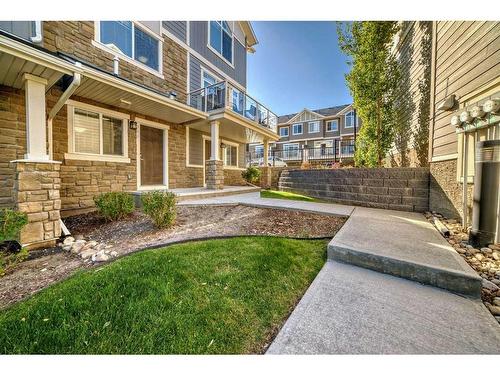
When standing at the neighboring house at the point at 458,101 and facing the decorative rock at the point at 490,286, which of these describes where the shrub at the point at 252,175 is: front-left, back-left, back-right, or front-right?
back-right

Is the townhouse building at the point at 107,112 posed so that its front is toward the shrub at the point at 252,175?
no

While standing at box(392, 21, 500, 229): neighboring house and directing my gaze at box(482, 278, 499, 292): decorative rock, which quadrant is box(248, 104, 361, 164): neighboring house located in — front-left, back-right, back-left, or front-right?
back-right

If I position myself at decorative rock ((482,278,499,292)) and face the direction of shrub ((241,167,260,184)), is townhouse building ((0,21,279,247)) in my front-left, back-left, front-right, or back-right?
front-left

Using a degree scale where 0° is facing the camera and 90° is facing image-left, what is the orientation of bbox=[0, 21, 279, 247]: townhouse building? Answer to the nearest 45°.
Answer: approximately 315°

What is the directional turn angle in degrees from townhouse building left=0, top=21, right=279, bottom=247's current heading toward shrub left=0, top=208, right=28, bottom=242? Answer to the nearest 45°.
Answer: approximately 45° to its right

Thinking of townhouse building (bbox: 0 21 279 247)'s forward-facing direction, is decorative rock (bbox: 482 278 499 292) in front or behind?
in front

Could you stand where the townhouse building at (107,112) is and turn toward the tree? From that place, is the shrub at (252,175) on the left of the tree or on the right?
left

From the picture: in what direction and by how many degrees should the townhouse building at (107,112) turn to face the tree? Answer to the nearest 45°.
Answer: approximately 45° to its left

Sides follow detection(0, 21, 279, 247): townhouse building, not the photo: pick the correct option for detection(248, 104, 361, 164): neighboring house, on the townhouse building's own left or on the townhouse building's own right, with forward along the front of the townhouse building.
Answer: on the townhouse building's own left

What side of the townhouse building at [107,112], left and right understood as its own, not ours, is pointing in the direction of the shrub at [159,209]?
front

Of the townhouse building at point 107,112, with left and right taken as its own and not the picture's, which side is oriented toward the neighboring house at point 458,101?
front

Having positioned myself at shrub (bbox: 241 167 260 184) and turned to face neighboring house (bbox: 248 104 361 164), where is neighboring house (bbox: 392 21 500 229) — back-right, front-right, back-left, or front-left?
back-right

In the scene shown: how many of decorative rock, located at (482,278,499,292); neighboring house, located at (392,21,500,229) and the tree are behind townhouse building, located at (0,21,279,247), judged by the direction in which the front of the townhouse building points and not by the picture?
0

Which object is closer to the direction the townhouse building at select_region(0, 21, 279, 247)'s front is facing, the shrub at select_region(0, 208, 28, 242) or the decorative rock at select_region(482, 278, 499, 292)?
the decorative rock

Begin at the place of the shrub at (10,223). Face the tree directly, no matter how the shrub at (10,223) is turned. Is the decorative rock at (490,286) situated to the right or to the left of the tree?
right
